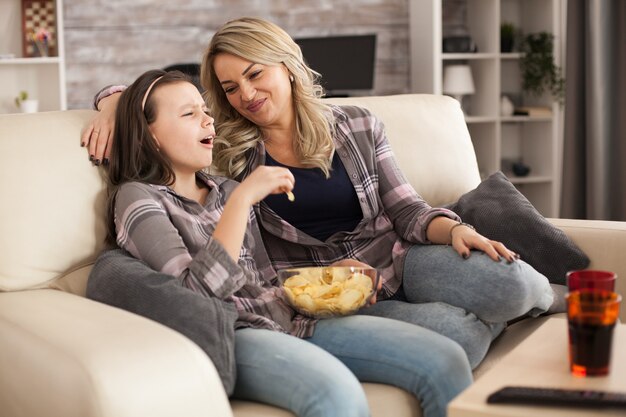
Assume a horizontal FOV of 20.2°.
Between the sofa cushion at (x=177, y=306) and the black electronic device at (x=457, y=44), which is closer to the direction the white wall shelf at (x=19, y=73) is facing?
the sofa cushion

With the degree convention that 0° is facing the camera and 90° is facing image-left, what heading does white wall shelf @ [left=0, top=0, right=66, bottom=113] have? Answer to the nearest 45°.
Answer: approximately 0°

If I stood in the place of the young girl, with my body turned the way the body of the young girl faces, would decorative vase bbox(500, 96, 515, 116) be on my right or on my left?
on my left

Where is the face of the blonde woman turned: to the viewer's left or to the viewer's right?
to the viewer's left
